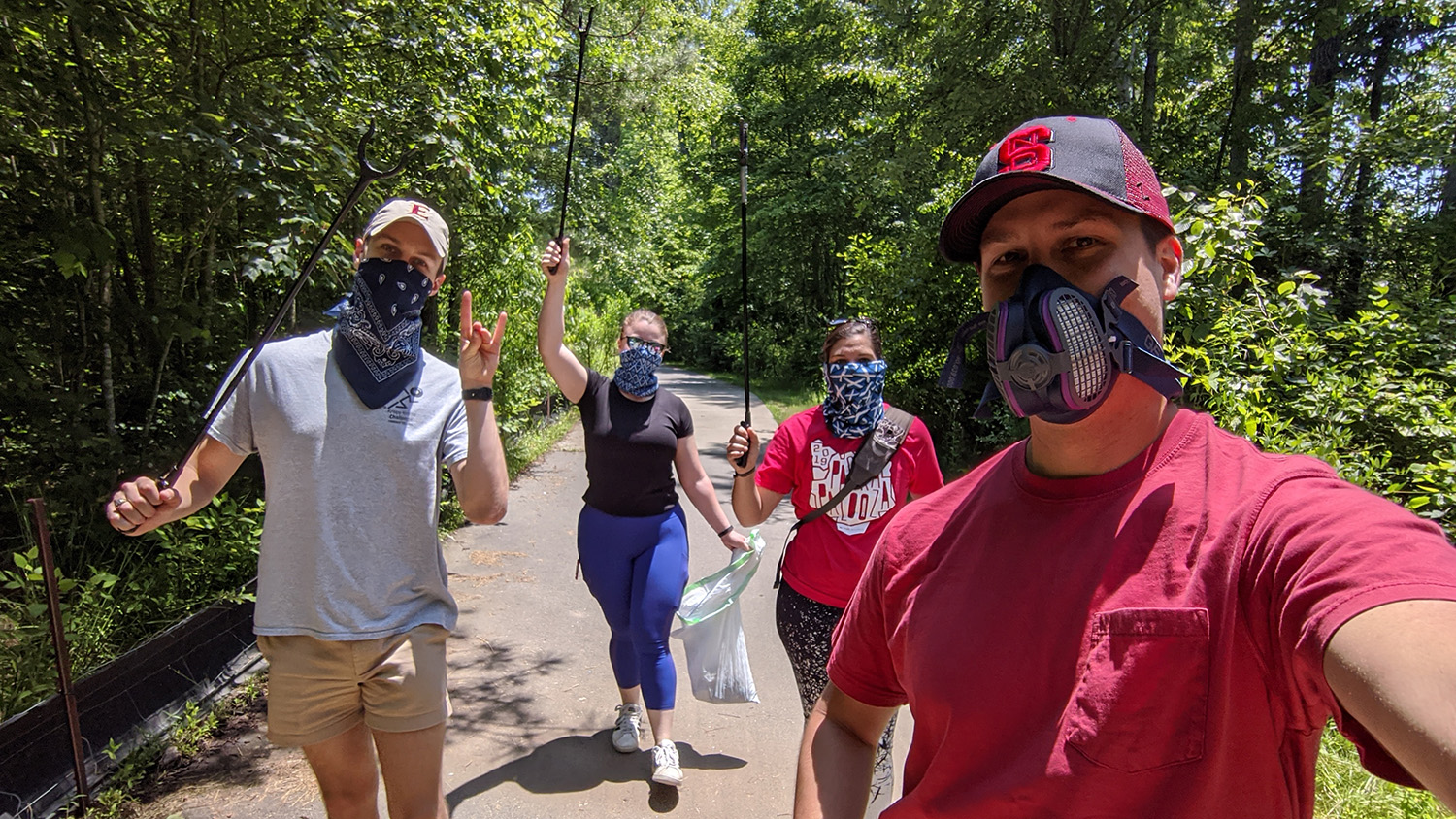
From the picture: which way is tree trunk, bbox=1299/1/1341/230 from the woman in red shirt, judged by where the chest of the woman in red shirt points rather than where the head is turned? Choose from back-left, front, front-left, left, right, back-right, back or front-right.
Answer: back-left

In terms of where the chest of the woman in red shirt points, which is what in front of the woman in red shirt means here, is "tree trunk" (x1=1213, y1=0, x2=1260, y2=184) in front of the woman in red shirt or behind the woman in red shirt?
behind

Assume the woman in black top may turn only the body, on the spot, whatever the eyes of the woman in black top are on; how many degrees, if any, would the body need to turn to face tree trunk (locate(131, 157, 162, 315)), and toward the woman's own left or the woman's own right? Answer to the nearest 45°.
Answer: approximately 135° to the woman's own right

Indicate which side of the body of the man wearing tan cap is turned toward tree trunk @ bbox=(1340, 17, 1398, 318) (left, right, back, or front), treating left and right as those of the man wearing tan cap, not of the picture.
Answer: left

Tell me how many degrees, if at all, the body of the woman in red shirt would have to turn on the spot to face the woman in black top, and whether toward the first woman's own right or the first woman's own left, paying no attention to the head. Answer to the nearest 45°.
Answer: approximately 135° to the first woman's own right

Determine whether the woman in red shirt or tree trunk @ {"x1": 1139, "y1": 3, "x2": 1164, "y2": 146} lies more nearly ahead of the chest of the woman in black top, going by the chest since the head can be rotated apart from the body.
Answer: the woman in red shirt

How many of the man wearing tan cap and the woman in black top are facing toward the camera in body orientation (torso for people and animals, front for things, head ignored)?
2
